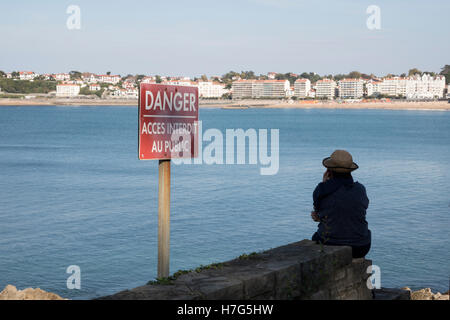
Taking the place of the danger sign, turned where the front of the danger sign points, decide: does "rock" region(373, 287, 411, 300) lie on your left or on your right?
on your left

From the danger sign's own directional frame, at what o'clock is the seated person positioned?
The seated person is roughly at 10 o'clock from the danger sign.

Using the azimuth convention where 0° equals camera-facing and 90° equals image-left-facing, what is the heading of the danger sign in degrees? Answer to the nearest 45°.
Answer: approximately 315°
